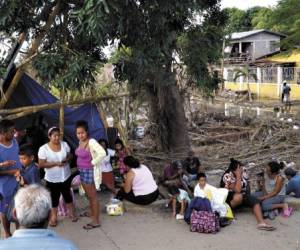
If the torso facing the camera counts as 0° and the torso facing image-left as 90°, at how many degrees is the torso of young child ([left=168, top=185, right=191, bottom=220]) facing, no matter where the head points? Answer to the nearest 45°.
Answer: approximately 45°

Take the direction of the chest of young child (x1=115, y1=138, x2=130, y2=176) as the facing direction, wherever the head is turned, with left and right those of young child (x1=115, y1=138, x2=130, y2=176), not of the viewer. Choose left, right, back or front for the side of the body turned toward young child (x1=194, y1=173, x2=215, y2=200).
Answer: left

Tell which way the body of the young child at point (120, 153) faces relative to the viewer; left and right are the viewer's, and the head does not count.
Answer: facing the viewer and to the left of the viewer

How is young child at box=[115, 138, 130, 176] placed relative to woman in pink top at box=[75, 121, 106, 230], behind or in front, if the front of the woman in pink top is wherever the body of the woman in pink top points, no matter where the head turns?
behind

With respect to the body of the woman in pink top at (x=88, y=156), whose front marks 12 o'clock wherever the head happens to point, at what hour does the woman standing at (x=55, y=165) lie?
The woman standing is roughly at 2 o'clock from the woman in pink top.

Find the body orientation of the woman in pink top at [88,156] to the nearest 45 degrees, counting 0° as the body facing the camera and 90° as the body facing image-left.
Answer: approximately 45°

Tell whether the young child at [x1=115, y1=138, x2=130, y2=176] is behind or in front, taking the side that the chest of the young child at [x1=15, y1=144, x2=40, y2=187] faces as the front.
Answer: behind
